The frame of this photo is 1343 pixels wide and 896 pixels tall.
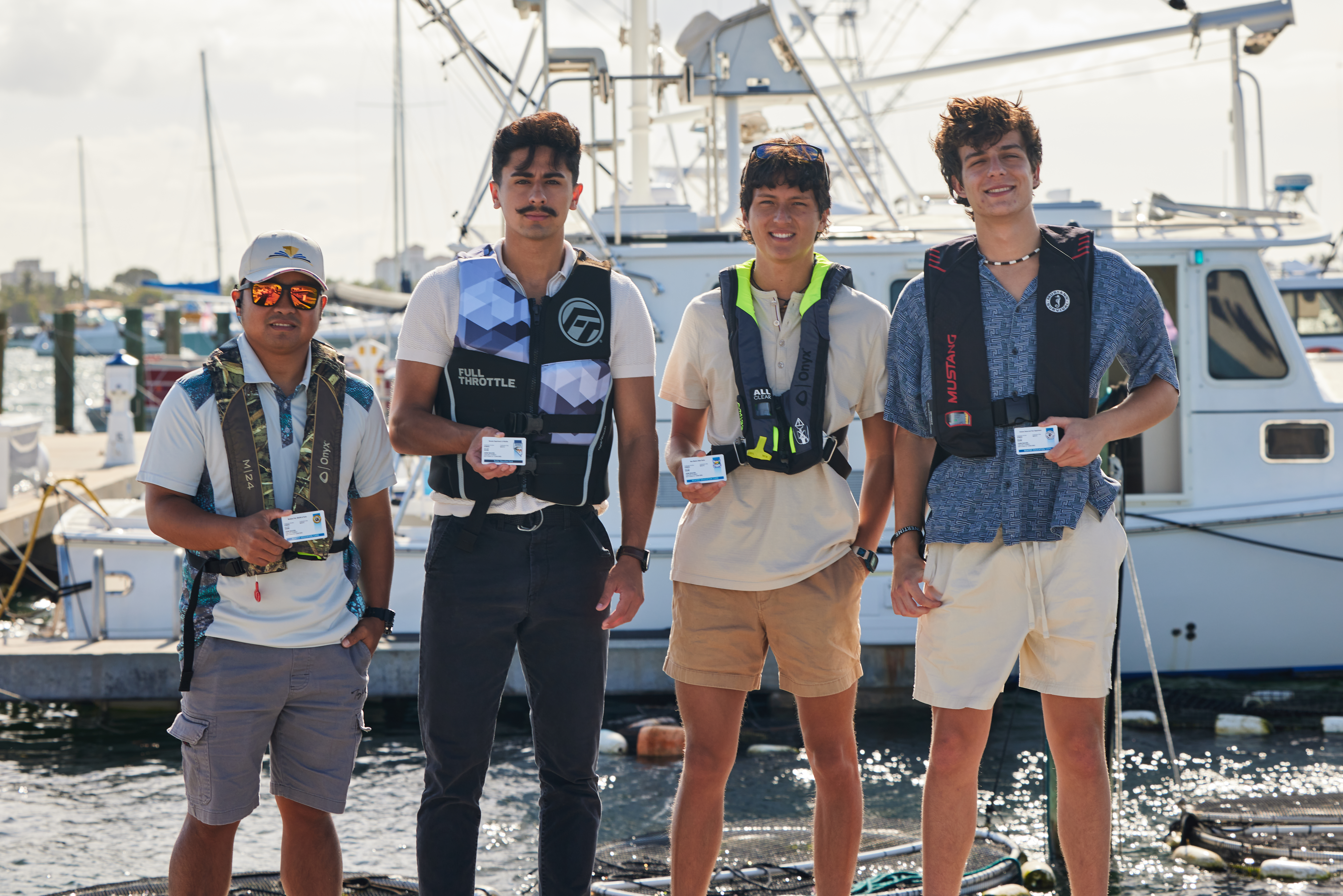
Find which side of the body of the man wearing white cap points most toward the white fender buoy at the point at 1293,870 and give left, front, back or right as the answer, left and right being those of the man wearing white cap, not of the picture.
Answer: left

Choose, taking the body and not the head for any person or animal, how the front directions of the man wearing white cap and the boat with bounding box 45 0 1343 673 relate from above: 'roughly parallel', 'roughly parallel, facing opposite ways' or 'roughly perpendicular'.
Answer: roughly perpendicular

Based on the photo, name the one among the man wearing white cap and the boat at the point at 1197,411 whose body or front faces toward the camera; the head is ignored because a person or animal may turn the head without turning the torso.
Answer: the man wearing white cap

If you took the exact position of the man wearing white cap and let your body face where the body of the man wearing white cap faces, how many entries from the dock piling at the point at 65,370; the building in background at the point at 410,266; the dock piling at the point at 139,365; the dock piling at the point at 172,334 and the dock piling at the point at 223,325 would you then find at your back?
5

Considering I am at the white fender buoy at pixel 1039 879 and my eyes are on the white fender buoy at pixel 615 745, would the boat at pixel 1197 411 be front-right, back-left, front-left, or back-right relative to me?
front-right

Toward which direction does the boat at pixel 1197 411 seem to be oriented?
to the viewer's right

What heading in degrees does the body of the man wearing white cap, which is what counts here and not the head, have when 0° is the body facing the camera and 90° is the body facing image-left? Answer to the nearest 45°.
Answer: approximately 0°

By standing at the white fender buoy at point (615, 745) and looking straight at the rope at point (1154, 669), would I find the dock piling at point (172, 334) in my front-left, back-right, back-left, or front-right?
back-left

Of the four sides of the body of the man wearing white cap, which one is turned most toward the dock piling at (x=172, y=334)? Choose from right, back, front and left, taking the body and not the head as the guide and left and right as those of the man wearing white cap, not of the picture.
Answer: back

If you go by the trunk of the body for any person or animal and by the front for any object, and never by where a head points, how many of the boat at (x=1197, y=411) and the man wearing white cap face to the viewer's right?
1

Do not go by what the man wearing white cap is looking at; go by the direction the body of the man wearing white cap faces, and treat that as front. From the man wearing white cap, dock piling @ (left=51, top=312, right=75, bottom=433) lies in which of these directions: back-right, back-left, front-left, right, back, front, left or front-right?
back

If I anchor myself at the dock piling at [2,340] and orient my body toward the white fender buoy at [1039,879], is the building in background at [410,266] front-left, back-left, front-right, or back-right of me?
back-left
